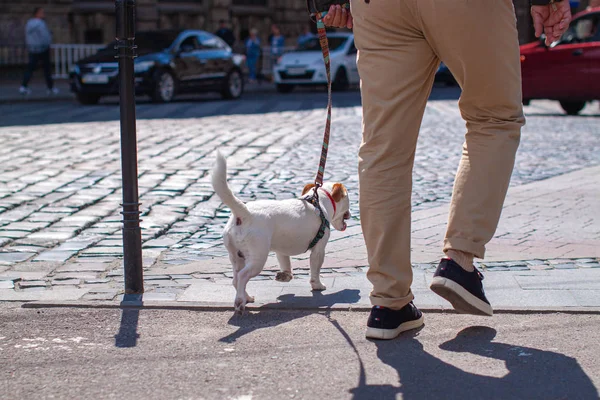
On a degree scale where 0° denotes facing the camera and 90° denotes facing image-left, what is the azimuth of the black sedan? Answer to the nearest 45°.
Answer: approximately 45°

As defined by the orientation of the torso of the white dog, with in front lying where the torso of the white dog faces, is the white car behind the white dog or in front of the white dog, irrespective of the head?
in front

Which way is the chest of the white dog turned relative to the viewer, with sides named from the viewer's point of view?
facing away from the viewer and to the right of the viewer

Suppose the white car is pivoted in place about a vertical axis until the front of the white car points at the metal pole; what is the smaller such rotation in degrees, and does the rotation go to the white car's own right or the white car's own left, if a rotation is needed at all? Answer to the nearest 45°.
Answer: approximately 45° to the white car's own left

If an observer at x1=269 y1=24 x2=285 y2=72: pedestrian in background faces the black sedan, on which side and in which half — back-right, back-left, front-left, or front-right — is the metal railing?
front-right

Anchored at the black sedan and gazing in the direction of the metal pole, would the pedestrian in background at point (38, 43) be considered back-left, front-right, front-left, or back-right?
back-right

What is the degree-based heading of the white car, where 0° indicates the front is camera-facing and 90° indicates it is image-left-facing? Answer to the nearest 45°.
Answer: approximately 45°

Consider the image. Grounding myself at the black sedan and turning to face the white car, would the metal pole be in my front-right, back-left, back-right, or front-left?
back-right

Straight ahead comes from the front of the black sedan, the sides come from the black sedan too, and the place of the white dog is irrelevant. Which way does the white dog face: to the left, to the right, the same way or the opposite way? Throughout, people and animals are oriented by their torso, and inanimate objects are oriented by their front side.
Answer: the opposite way

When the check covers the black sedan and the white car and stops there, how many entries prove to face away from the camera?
0

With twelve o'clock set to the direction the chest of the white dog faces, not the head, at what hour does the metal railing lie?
The metal railing is roughly at 10 o'clock from the white dog.

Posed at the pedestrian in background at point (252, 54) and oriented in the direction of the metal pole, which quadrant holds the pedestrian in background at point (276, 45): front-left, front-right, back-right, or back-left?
back-left

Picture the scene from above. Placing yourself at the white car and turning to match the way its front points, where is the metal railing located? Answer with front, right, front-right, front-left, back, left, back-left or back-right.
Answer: front-right

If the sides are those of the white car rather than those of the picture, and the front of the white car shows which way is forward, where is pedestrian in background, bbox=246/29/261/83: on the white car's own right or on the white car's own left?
on the white car's own right
